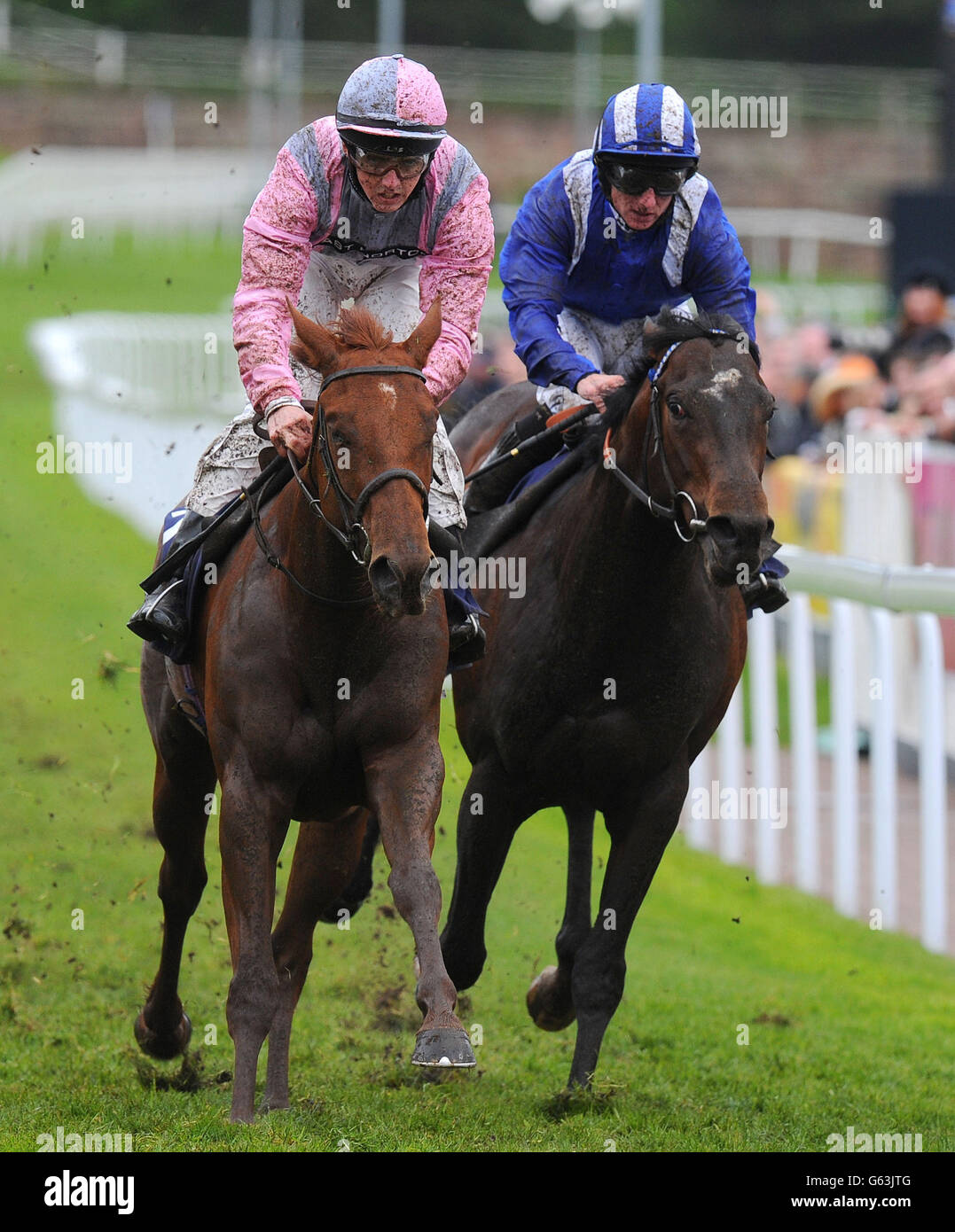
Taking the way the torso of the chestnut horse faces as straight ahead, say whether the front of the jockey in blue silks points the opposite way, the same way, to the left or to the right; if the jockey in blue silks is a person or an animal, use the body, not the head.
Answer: the same way

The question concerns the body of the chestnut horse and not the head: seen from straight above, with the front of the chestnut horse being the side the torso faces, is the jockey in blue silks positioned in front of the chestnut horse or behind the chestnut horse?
behind

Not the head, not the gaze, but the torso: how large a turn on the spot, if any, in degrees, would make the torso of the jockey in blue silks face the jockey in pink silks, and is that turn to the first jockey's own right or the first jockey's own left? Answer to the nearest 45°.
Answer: approximately 45° to the first jockey's own right

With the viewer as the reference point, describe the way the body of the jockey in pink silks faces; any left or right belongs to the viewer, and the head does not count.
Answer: facing the viewer

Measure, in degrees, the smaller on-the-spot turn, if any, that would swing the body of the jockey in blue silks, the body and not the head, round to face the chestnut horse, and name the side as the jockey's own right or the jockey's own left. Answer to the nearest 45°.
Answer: approximately 45° to the jockey's own right

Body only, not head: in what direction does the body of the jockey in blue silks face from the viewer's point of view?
toward the camera

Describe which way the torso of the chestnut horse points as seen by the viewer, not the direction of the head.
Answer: toward the camera

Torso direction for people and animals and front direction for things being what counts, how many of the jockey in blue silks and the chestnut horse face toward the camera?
2

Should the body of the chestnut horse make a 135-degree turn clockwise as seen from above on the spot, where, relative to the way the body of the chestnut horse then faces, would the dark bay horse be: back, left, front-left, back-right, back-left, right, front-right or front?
right

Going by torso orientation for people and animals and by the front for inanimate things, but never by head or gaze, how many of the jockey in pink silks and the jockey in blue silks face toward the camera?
2

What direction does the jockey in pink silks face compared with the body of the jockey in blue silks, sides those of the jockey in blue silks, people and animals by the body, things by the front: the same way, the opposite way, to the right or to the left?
the same way
